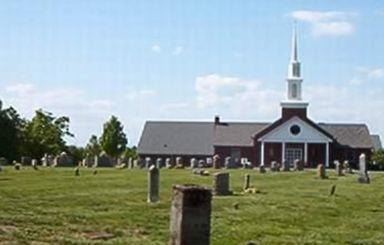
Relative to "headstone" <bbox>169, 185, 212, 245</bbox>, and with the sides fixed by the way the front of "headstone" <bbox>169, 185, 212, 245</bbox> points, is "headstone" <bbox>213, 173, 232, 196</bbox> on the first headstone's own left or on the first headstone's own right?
on the first headstone's own left

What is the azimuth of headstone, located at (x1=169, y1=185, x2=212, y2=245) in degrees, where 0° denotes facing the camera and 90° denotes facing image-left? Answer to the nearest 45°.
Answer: approximately 315°
